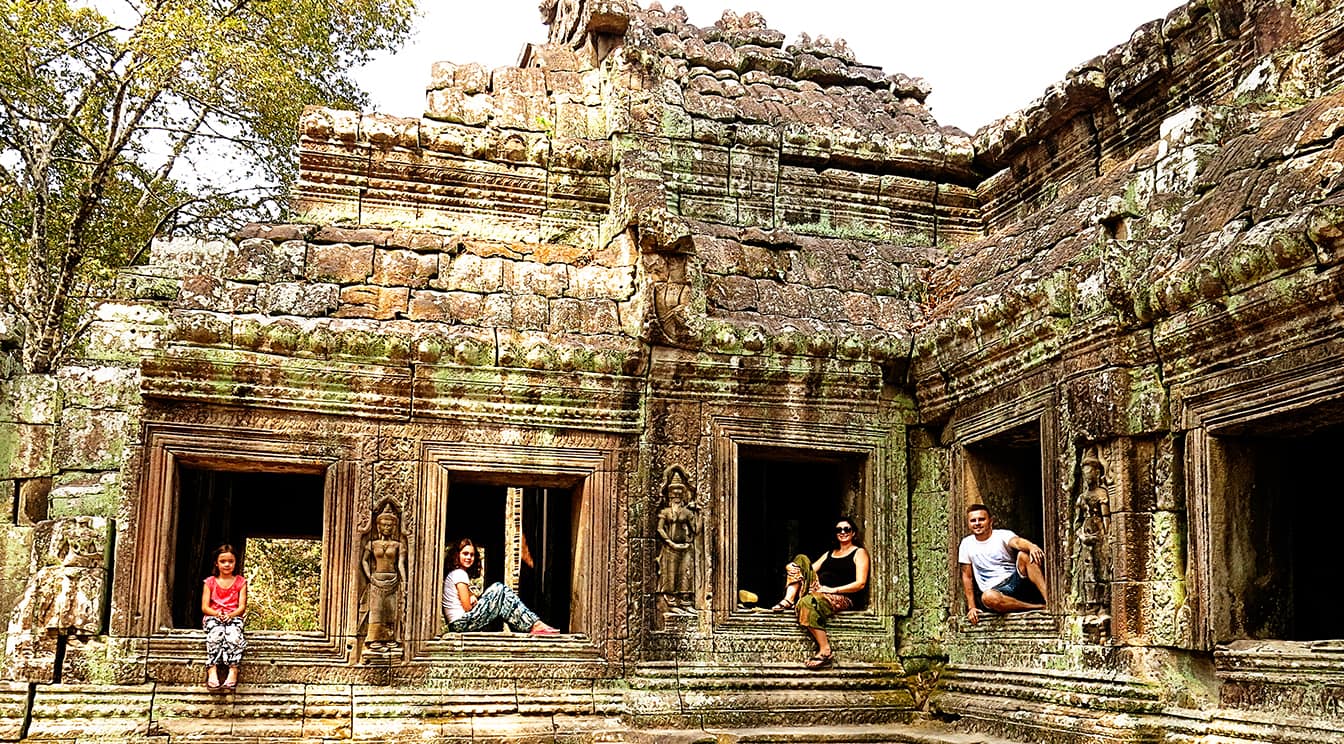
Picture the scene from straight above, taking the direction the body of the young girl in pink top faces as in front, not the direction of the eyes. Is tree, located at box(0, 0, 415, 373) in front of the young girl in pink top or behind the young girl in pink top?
behind

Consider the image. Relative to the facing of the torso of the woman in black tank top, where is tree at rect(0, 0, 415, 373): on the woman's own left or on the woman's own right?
on the woman's own right

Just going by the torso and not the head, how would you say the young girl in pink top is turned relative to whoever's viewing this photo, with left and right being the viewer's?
facing the viewer

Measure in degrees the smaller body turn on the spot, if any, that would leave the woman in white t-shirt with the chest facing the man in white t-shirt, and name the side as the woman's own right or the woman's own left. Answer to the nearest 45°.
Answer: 0° — they already face them

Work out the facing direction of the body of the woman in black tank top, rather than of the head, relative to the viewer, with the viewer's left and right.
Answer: facing the viewer and to the left of the viewer

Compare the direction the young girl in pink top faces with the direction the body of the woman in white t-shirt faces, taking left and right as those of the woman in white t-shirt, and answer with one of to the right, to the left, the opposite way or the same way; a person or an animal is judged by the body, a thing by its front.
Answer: to the right

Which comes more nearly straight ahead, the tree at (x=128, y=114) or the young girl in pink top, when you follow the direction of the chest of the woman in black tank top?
the young girl in pink top

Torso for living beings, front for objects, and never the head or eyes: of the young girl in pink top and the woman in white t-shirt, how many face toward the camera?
1

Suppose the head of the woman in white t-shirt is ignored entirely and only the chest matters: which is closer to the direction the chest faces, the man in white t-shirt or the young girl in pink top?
the man in white t-shirt

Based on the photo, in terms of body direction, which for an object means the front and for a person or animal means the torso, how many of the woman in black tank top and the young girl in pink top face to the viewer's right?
0

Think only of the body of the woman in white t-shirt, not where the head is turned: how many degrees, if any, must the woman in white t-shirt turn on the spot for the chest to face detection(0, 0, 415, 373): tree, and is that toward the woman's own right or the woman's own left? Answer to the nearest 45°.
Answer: approximately 135° to the woman's own left

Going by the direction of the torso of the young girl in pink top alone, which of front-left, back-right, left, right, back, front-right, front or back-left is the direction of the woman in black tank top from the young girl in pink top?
left
